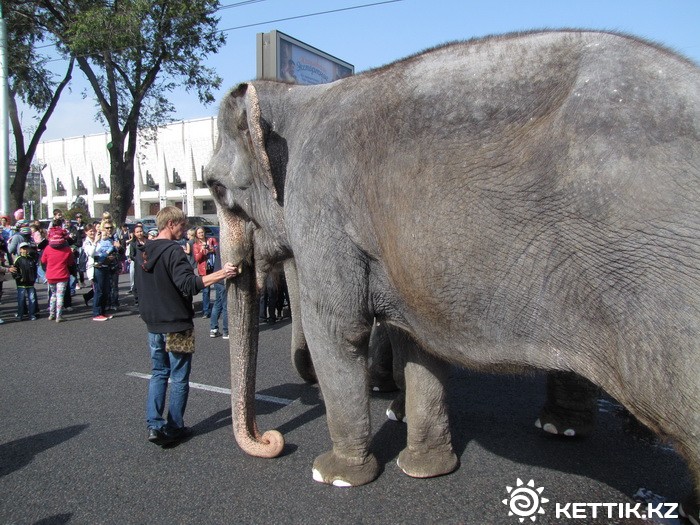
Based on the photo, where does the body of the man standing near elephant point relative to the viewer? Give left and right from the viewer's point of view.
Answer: facing away from the viewer and to the right of the viewer

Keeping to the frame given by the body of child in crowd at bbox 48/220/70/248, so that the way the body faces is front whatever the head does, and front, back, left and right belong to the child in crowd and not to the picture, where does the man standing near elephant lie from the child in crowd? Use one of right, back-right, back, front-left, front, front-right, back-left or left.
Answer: back

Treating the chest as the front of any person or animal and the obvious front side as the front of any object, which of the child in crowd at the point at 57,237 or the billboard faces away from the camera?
the child in crowd

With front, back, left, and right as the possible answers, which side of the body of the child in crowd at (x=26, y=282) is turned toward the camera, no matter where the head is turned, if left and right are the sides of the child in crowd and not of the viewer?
front

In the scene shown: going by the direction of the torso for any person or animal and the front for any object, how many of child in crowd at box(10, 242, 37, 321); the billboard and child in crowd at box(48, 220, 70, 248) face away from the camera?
1

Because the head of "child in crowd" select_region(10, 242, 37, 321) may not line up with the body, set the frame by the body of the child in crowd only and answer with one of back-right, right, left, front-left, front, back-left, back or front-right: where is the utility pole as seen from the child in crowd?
back

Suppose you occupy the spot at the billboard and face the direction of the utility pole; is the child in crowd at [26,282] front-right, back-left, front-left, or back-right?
front-left

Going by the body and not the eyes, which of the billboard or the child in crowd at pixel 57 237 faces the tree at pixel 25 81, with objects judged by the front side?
the child in crowd

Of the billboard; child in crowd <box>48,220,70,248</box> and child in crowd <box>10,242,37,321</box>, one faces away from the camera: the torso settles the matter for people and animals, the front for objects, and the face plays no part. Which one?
child in crowd <box>48,220,70,248</box>

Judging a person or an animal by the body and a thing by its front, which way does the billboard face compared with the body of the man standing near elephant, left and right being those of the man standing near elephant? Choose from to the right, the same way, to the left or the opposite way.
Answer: to the right

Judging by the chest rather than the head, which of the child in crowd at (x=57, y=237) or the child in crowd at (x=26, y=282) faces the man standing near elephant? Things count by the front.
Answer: the child in crowd at (x=26, y=282)

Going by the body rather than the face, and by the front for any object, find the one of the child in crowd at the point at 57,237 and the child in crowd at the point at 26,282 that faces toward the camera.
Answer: the child in crowd at the point at 26,282

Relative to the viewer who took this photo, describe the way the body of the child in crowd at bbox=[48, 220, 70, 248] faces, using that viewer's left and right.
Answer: facing away from the viewer

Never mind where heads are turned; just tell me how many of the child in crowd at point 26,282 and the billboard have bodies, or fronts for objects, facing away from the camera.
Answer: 0
